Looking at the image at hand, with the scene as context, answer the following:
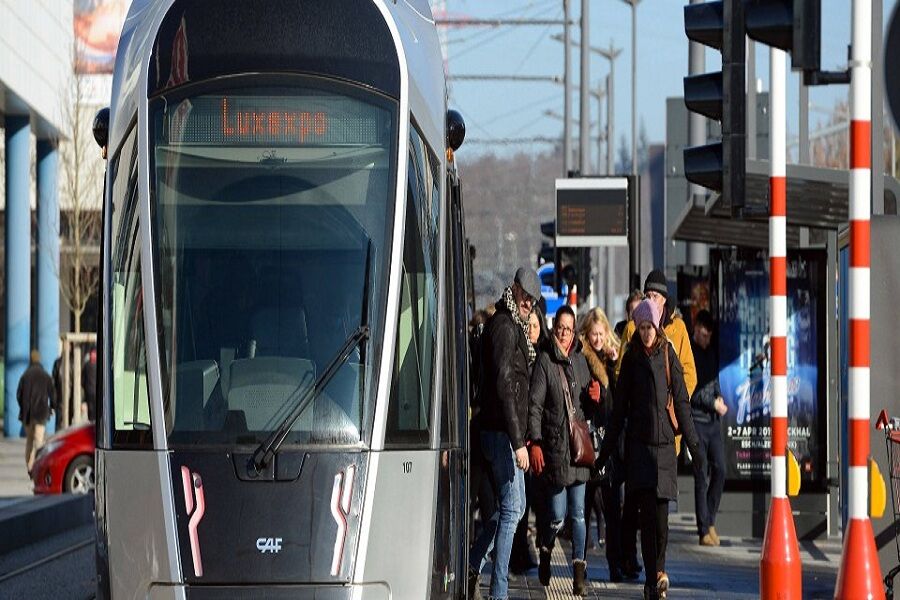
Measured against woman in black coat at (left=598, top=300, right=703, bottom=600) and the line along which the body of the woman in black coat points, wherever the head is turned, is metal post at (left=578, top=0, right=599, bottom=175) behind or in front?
behind

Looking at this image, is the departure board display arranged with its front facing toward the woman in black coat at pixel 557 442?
yes

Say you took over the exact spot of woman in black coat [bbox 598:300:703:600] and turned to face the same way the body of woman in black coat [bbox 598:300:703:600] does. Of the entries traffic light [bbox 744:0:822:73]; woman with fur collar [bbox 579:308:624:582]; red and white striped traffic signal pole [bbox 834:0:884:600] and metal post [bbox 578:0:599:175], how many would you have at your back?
2

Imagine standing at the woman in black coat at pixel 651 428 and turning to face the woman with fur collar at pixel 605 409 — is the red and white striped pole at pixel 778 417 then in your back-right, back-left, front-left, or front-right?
back-right

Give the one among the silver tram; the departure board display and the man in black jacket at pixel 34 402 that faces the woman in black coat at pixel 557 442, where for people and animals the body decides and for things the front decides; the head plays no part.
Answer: the departure board display

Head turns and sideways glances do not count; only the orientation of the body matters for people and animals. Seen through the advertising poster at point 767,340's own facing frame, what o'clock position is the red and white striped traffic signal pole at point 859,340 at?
The red and white striped traffic signal pole is roughly at 12 o'clock from the advertising poster.

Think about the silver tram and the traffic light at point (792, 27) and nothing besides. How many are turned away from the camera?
0

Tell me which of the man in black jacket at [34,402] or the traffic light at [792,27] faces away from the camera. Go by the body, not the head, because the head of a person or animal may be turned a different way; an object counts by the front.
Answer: the man in black jacket

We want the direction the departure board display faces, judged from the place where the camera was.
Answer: facing the viewer
